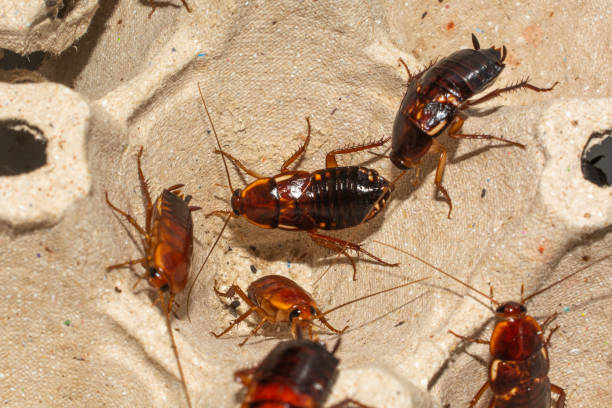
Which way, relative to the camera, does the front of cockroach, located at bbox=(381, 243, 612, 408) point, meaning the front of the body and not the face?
away from the camera

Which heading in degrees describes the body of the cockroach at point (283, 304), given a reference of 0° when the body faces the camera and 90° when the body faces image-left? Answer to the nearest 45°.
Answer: approximately 315°

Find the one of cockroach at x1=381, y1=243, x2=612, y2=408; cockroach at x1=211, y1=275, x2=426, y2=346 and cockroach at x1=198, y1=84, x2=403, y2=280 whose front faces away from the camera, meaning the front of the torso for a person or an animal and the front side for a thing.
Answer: cockroach at x1=381, y1=243, x2=612, y2=408

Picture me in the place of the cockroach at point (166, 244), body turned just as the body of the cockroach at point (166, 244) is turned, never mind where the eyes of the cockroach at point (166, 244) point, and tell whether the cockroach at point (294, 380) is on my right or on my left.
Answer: on my left

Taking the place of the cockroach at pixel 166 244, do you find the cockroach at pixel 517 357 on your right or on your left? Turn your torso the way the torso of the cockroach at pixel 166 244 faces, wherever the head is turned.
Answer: on your left

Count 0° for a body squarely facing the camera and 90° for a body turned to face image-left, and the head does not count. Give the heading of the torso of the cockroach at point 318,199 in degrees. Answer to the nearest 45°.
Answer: approximately 90°
